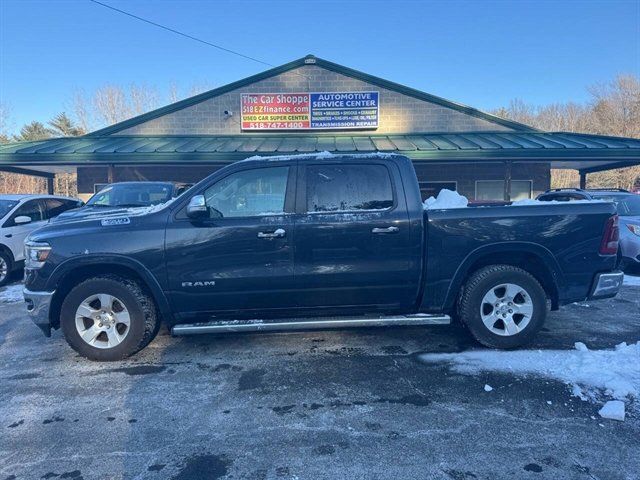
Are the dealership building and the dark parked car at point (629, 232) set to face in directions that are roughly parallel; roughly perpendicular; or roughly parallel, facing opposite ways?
roughly parallel

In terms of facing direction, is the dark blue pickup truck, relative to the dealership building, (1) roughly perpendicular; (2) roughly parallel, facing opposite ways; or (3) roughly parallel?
roughly perpendicular

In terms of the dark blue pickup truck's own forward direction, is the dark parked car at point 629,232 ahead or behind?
behind

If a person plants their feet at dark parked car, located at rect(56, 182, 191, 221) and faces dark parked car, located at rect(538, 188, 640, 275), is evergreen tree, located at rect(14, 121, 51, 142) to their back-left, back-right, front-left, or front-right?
back-left

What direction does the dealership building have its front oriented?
toward the camera

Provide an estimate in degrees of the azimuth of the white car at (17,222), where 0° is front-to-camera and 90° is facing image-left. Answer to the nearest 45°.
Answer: approximately 45°

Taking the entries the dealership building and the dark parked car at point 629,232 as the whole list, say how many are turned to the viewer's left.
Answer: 0

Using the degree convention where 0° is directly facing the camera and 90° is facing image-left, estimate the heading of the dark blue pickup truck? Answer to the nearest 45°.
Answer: approximately 90°

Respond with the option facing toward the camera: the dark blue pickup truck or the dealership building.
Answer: the dealership building

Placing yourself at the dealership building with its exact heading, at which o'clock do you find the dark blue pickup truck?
The dark blue pickup truck is roughly at 12 o'clock from the dealership building.

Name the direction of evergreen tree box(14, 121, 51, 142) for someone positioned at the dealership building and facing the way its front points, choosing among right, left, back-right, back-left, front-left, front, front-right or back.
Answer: back-right

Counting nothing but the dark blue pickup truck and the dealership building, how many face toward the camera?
1
